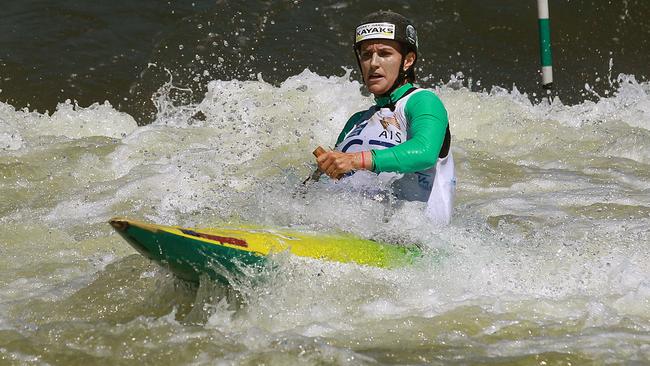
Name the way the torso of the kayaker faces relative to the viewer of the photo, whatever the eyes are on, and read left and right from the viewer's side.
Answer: facing the viewer and to the left of the viewer

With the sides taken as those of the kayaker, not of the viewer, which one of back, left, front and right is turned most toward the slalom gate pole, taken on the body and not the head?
back
